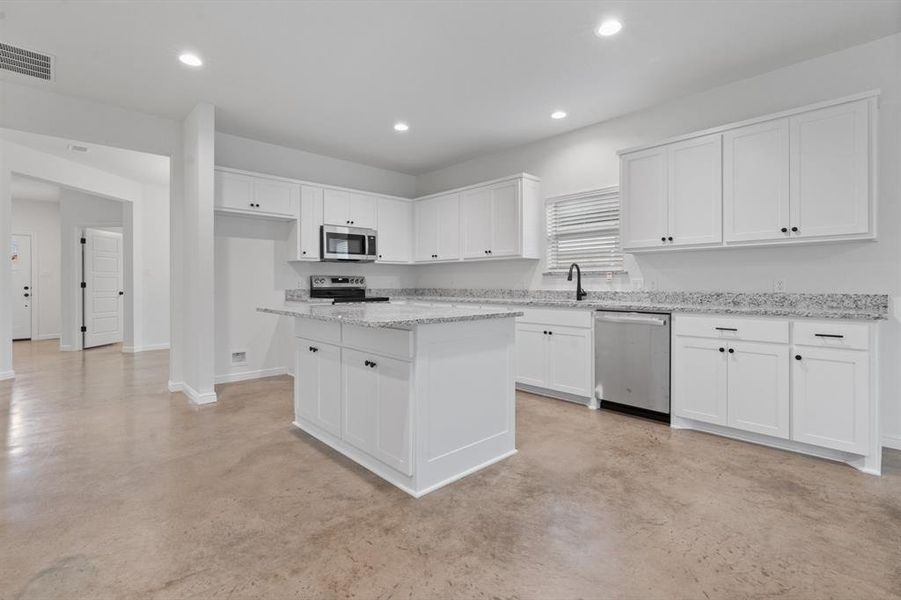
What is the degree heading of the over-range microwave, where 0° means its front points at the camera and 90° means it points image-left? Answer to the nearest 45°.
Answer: approximately 315°

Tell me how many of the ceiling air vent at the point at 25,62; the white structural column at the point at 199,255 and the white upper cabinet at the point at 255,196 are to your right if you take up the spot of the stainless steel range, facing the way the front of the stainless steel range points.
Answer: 3

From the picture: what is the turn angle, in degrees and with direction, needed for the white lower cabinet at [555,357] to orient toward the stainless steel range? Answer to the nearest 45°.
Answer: approximately 45° to its right

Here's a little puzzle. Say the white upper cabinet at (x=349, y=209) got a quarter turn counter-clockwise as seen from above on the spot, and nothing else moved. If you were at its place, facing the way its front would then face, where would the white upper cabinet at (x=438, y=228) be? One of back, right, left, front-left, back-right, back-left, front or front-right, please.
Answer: front-right

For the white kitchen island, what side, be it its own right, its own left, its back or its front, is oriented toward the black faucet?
back

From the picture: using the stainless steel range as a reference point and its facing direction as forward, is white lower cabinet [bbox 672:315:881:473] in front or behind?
in front

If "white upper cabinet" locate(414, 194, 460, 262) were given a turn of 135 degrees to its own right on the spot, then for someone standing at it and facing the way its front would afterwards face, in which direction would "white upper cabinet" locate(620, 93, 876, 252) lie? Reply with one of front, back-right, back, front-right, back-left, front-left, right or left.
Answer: back-right

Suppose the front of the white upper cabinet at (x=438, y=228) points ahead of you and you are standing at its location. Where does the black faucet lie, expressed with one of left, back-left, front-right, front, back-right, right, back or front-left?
left

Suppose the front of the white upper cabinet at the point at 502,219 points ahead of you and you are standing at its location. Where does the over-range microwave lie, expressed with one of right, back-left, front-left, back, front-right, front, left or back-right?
front-right
